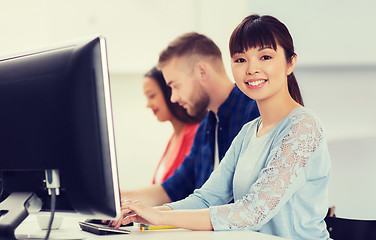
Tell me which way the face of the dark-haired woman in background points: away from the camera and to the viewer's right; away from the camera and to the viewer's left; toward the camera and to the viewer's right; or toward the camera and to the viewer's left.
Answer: toward the camera and to the viewer's left

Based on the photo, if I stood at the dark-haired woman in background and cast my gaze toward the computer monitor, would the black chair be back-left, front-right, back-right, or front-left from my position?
front-left

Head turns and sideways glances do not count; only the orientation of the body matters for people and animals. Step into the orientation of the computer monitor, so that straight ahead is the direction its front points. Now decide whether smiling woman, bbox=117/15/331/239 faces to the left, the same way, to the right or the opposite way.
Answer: the opposite way

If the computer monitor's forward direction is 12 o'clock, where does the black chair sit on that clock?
The black chair is roughly at 1 o'clock from the computer monitor.

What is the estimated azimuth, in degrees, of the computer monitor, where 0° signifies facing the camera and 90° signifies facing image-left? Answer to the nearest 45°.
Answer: approximately 225°

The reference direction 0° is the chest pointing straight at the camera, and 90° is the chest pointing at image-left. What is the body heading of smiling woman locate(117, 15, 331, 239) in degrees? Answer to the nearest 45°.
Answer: approximately 45°

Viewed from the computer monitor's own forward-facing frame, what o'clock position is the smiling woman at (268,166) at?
The smiling woman is roughly at 1 o'clock from the computer monitor.

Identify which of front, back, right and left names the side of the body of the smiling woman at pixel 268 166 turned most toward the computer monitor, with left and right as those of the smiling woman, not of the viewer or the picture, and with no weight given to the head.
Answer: front
